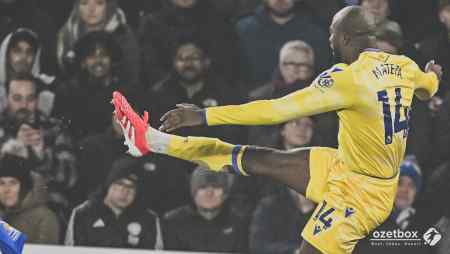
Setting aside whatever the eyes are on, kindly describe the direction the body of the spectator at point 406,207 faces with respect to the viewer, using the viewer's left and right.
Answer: facing the viewer and to the left of the viewer

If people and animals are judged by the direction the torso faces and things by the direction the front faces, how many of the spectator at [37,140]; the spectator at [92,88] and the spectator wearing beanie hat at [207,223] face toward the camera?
3

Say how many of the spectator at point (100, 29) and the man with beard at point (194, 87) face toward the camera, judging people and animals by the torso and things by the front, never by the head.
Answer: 2

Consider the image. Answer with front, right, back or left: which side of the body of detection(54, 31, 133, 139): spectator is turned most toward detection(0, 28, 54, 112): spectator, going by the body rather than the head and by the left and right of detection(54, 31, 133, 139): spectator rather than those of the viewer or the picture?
right

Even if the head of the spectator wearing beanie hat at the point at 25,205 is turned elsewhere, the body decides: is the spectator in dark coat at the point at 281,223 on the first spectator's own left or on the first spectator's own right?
on the first spectator's own left
